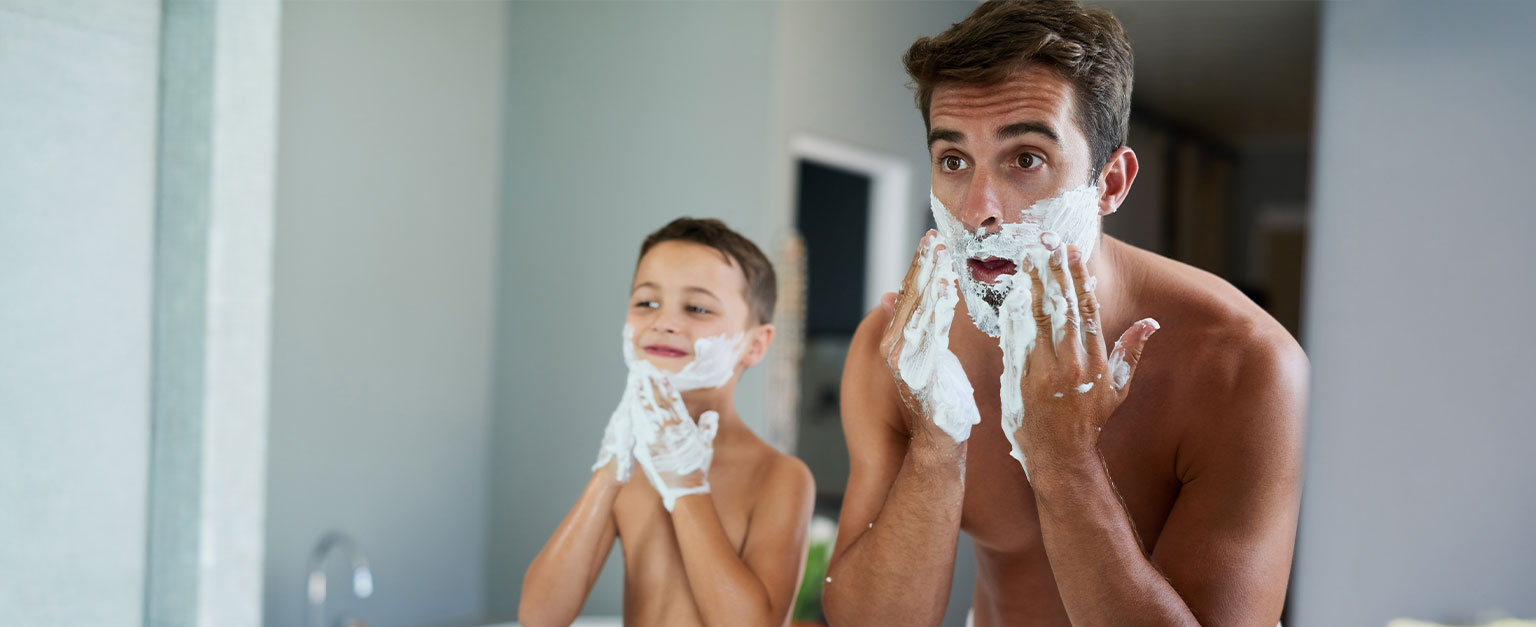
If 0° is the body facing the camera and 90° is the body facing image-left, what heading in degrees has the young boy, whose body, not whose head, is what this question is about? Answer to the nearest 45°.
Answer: approximately 45°

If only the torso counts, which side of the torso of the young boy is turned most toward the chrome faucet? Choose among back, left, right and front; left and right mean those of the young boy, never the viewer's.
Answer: right
